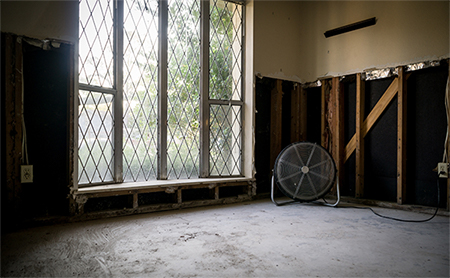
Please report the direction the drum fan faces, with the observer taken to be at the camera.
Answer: facing the viewer

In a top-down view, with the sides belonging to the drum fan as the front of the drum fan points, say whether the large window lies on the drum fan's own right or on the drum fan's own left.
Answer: on the drum fan's own right
